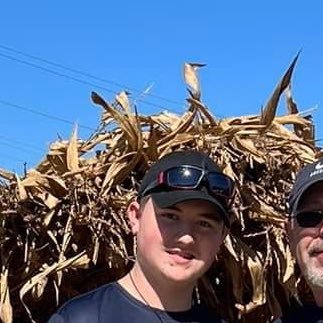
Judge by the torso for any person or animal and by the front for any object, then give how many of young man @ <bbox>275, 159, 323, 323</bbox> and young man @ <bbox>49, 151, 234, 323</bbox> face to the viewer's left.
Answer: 0

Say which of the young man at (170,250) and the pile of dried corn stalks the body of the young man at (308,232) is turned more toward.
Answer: the young man

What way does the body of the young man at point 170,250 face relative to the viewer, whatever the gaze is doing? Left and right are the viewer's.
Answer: facing the viewer and to the right of the viewer

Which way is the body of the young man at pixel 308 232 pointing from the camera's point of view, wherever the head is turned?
toward the camera

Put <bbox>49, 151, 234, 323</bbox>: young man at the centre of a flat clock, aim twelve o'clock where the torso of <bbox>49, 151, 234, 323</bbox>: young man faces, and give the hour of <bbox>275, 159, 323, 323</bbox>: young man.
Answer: <bbox>275, 159, 323, 323</bbox>: young man is roughly at 10 o'clock from <bbox>49, 151, 234, 323</bbox>: young man.
